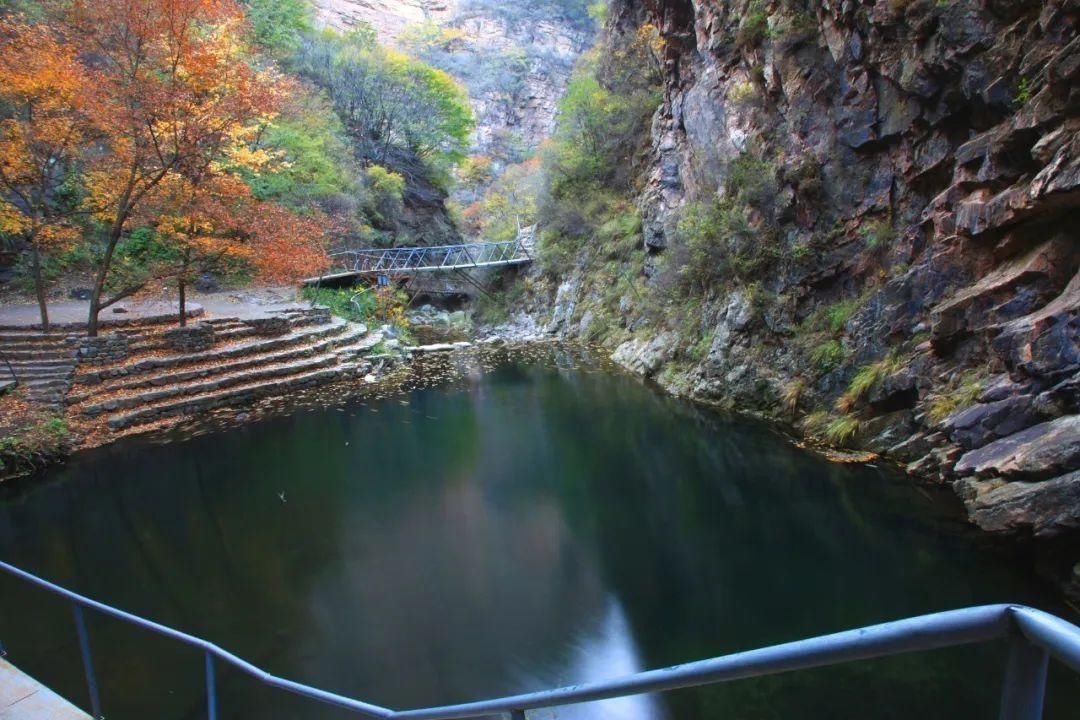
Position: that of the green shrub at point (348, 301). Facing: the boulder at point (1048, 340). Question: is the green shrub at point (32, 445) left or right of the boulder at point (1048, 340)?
right

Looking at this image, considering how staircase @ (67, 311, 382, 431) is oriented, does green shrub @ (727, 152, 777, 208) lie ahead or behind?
ahead

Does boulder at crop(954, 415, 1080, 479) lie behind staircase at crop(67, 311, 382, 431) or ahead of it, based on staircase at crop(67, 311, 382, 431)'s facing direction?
ahead

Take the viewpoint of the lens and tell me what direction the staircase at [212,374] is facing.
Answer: facing the viewer and to the right of the viewer

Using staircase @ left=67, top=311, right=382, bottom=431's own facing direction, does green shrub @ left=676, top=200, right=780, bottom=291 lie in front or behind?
in front

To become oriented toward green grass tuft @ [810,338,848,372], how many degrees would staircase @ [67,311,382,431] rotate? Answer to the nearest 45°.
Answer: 0° — it already faces it

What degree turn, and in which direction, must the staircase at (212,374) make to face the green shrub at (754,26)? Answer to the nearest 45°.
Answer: approximately 45° to its left

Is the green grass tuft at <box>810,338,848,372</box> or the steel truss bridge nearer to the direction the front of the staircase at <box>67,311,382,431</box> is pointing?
the green grass tuft

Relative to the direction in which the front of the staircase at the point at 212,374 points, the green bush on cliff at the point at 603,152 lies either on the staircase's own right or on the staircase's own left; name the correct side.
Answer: on the staircase's own left

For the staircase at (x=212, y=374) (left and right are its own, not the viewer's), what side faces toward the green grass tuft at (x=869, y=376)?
front

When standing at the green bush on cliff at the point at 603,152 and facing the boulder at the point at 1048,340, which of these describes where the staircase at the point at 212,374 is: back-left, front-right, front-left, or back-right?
front-right

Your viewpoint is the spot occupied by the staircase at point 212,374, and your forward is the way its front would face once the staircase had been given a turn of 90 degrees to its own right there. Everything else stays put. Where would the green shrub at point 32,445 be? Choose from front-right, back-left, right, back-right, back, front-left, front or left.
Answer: front

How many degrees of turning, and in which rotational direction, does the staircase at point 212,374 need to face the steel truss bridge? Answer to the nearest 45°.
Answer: approximately 90° to its left

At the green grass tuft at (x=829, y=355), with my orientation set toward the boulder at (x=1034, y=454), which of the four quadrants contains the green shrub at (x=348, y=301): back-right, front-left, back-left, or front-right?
back-right

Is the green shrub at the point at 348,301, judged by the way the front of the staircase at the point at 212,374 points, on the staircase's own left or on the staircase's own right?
on the staircase's own left

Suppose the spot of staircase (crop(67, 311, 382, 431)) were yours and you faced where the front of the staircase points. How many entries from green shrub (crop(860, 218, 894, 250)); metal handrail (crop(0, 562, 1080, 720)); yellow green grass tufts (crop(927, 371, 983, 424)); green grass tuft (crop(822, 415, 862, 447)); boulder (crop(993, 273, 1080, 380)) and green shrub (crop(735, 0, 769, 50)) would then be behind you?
0

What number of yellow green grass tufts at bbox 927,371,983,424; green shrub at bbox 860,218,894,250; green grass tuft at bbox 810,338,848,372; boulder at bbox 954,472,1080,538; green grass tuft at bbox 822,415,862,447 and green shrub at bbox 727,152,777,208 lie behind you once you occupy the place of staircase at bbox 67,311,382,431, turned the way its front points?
0
